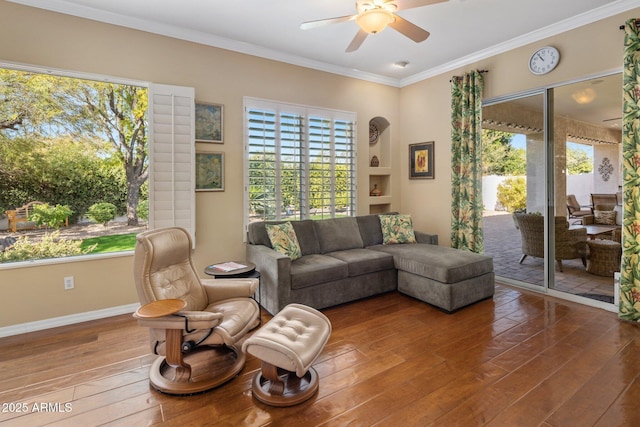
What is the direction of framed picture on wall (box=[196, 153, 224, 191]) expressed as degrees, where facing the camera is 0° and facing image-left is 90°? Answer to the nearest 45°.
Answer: approximately 0°

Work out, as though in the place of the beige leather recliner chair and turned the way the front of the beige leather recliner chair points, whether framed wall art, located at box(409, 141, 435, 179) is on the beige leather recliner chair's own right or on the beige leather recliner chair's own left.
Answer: on the beige leather recliner chair's own left

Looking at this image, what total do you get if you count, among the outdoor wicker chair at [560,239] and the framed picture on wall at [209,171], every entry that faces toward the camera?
1

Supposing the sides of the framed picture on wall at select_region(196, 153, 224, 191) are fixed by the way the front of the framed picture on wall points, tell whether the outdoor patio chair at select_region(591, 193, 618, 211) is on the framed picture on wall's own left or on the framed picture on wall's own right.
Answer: on the framed picture on wall's own left

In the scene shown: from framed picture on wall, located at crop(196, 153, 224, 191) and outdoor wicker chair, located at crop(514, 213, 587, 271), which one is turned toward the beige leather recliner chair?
the framed picture on wall

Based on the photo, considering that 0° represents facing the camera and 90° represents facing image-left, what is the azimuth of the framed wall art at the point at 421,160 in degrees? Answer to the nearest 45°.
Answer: approximately 45°

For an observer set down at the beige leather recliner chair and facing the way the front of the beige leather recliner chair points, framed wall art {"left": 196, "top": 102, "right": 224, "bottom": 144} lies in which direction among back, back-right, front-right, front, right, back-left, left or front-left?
back-left

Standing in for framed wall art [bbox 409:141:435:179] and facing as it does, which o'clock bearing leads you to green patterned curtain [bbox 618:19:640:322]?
The green patterned curtain is roughly at 9 o'clock from the framed wall art.

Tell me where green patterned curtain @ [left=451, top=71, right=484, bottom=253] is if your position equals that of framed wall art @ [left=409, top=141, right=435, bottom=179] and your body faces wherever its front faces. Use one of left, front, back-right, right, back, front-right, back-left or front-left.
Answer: left

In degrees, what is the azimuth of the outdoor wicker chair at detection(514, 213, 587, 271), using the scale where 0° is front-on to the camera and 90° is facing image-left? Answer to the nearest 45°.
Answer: approximately 225°

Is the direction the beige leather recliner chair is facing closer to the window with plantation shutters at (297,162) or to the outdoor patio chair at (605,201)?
the outdoor patio chair
